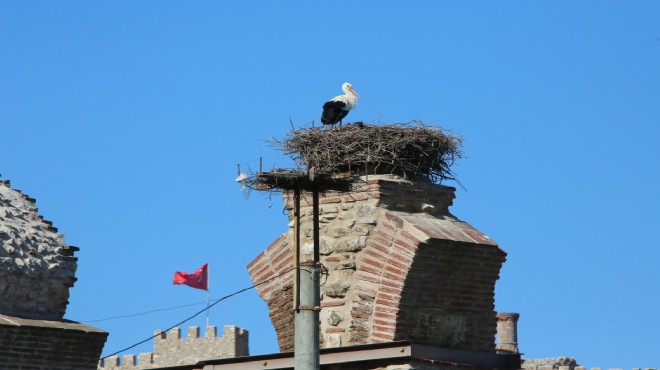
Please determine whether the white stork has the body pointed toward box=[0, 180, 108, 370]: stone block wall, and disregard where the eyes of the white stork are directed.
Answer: no

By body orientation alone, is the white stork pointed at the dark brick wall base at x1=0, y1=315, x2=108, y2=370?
no

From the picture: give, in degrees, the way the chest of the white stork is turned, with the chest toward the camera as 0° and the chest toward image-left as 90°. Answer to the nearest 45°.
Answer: approximately 270°

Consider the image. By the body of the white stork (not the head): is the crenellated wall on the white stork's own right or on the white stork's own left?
on the white stork's own left

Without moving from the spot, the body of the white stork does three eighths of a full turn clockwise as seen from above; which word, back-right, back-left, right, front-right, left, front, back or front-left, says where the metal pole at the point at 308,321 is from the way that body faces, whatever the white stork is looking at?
front-left
